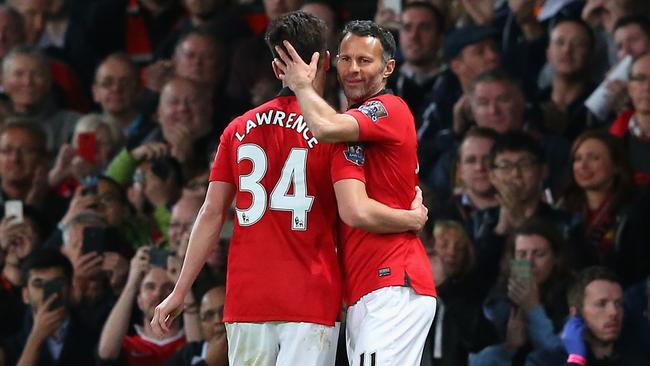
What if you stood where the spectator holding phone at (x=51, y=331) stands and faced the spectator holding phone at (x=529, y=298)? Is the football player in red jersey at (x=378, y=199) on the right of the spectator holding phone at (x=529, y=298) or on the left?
right

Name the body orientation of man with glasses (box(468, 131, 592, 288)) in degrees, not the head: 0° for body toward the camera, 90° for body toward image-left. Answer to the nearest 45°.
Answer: approximately 0°

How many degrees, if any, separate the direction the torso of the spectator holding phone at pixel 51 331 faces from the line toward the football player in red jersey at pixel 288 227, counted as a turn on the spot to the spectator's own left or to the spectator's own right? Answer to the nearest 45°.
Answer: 0° — they already face them

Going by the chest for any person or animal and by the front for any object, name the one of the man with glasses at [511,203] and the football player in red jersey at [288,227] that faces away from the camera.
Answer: the football player in red jersey

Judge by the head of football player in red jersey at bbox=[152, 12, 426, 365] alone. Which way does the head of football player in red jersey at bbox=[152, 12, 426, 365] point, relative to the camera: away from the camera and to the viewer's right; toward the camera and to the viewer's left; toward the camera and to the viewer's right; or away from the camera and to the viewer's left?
away from the camera and to the viewer's right

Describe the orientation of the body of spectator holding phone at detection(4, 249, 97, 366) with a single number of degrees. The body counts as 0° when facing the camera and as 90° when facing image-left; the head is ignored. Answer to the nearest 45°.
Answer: approximately 0°

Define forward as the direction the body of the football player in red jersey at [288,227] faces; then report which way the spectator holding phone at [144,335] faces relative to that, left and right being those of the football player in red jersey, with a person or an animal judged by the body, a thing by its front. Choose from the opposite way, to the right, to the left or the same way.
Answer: the opposite way

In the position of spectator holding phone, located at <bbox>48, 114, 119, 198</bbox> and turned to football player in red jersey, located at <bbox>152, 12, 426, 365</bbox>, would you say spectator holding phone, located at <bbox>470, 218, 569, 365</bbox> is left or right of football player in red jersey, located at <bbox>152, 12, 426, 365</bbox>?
left
